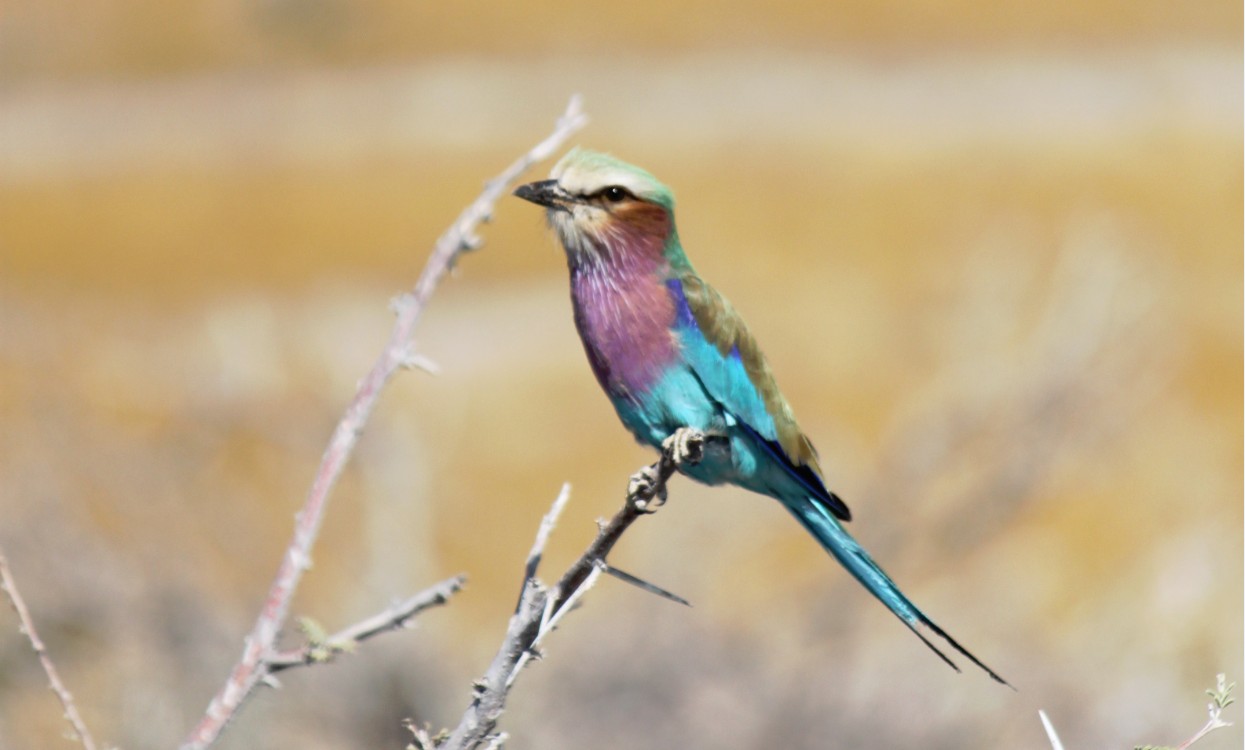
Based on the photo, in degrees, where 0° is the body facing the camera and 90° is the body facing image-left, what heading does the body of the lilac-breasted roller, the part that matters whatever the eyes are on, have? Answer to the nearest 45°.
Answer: approximately 90°
